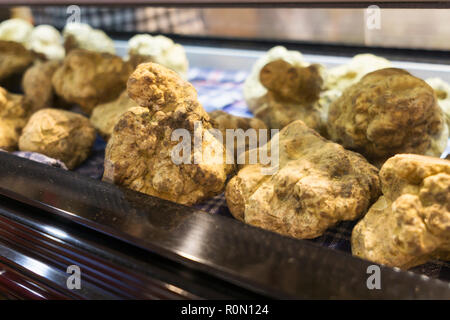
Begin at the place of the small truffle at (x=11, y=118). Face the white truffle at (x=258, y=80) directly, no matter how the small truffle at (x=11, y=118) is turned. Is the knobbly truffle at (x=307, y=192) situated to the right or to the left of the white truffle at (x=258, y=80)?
right

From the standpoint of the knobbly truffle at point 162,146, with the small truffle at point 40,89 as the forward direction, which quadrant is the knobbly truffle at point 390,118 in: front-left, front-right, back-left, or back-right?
back-right

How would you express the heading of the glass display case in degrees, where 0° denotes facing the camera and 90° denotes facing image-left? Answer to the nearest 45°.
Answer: approximately 45°
